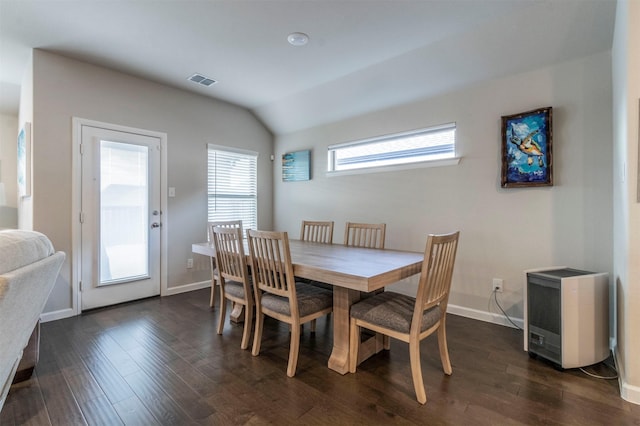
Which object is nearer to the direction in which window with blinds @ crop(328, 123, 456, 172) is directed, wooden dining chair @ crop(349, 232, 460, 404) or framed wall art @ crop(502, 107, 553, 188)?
the wooden dining chair

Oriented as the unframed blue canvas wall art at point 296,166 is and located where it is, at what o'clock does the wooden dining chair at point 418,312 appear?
The wooden dining chair is roughly at 10 o'clock from the unframed blue canvas wall art.

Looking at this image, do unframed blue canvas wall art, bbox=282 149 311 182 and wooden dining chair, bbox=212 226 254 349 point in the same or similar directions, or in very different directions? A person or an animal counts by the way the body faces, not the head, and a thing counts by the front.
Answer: very different directions

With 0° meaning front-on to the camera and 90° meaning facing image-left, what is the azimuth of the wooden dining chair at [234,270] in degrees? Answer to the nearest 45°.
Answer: approximately 225°

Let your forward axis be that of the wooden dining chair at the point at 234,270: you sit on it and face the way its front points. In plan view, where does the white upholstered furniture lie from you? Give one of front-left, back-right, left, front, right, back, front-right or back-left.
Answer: back

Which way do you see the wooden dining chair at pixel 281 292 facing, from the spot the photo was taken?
facing away from the viewer and to the right of the viewer

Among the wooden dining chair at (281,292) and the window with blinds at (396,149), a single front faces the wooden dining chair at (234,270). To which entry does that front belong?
the window with blinds

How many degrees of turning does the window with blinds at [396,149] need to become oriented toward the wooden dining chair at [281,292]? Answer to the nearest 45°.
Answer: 0° — it already faces it
